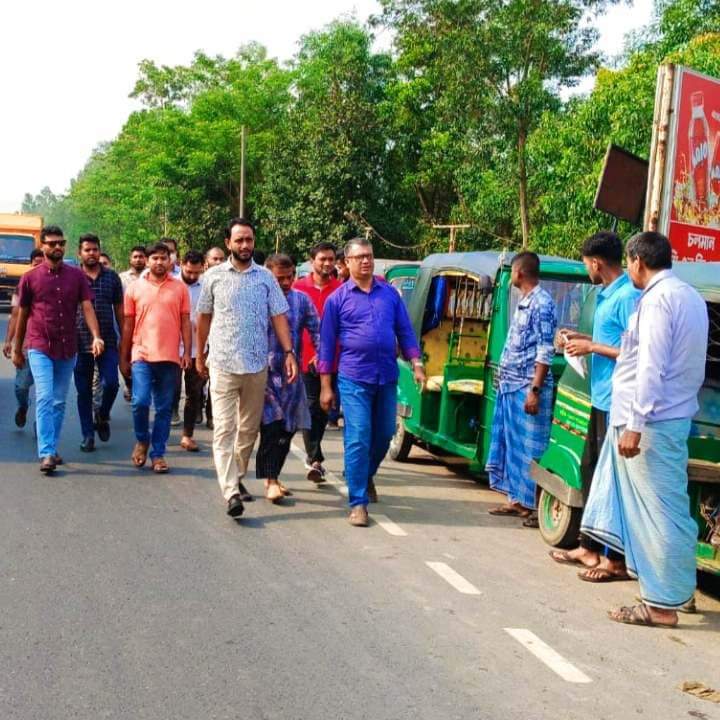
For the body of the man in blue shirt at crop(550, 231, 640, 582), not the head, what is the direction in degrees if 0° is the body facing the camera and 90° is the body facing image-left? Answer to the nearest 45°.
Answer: approximately 90°

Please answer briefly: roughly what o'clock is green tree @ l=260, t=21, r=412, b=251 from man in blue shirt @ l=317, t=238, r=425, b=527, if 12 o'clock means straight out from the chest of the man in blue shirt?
The green tree is roughly at 6 o'clock from the man in blue shirt.

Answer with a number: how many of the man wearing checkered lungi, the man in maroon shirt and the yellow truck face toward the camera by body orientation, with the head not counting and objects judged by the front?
2

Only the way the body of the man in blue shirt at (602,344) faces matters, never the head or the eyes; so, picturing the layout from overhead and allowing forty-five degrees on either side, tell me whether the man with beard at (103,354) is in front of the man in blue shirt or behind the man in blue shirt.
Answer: in front

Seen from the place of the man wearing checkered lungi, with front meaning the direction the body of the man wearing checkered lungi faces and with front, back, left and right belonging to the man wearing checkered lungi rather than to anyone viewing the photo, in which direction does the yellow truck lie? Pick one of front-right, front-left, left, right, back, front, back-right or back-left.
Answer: front-right

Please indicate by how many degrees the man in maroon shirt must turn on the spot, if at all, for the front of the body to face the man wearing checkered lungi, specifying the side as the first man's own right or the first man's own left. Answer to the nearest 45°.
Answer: approximately 45° to the first man's own left
